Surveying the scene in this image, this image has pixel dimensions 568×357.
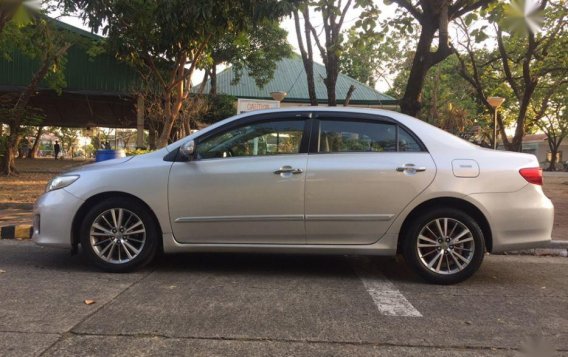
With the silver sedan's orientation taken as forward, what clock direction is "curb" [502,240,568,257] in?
The curb is roughly at 5 o'clock from the silver sedan.

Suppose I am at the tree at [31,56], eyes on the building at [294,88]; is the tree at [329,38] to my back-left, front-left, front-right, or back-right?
front-right

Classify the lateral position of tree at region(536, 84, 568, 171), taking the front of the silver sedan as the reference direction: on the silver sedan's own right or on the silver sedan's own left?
on the silver sedan's own right

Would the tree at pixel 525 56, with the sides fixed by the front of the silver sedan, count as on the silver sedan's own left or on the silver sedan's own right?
on the silver sedan's own right

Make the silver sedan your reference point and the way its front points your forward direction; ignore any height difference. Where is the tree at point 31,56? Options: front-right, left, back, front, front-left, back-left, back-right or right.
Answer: front-right

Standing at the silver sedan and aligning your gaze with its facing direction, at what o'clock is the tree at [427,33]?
The tree is roughly at 4 o'clock from the silver sedan.

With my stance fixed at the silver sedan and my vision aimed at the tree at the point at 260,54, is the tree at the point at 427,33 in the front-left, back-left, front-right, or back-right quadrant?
front-right

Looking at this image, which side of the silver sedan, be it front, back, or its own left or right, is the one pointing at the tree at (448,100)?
right

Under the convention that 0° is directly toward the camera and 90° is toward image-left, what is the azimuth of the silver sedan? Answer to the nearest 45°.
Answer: approximately 90°

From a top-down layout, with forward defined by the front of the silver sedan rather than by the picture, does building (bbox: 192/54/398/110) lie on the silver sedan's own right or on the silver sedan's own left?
on the silver sedan's own right

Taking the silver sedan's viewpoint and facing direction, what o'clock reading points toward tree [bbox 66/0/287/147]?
The tree is roughly at 2 o'clock from the silver sedan.
